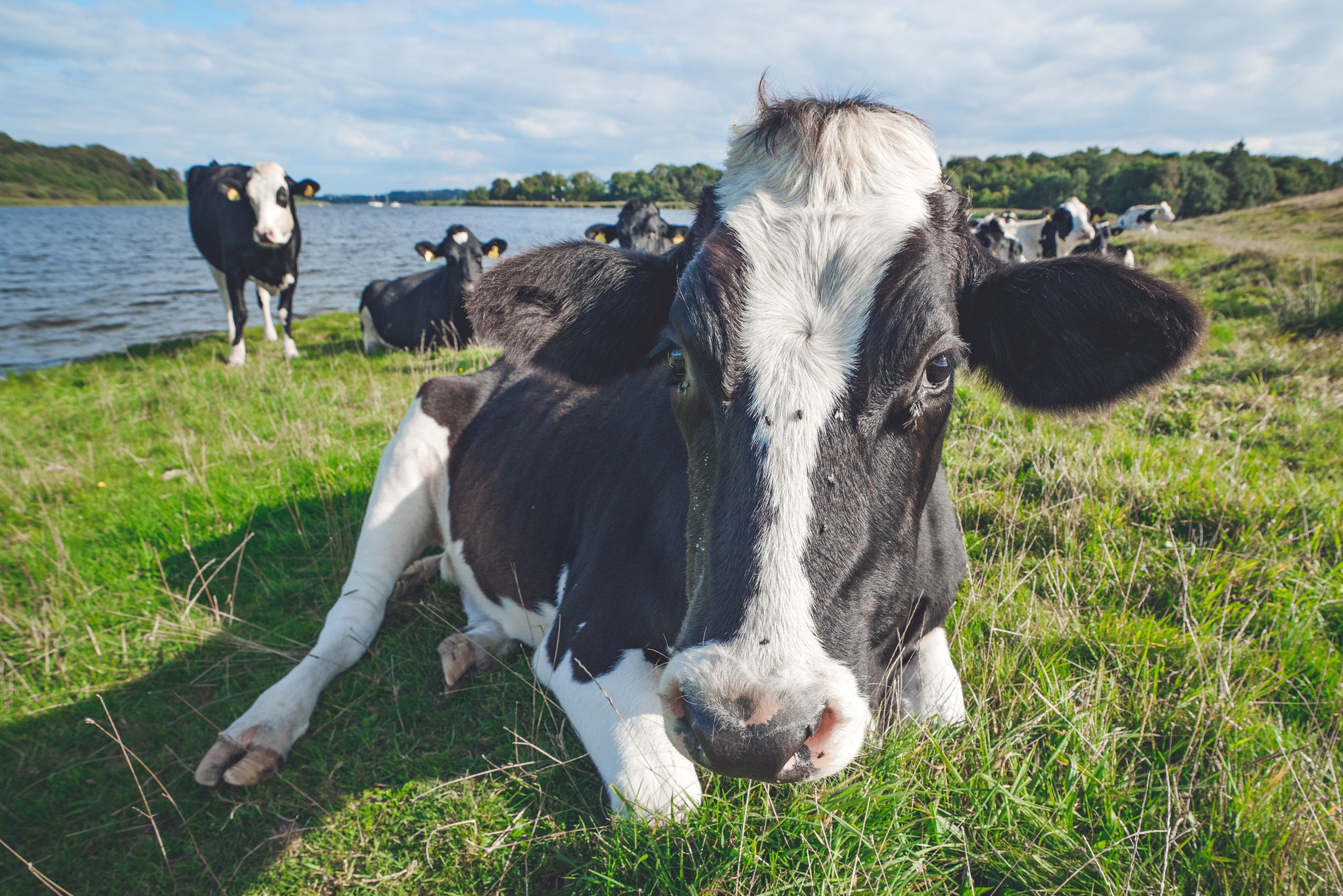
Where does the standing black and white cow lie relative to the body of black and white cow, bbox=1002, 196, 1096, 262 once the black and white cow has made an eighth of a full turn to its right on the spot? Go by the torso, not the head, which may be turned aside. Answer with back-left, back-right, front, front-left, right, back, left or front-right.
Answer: right

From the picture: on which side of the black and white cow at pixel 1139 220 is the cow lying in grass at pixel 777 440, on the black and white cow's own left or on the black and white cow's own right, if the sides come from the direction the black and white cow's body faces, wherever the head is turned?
on the black and white cow's own right

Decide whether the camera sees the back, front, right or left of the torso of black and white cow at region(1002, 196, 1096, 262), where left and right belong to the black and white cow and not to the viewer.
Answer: right
